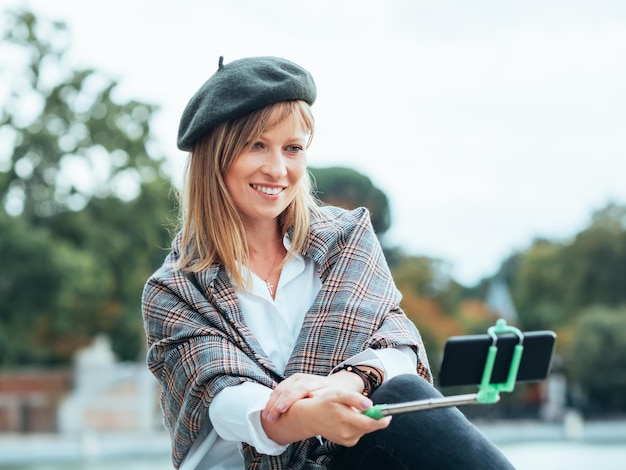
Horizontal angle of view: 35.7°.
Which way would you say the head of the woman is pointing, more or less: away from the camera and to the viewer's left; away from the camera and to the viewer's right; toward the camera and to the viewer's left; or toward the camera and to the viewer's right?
toward the camera and to the viewer's right

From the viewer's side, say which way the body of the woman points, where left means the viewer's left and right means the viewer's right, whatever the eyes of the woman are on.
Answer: facing the viewer and to the right of the viewer

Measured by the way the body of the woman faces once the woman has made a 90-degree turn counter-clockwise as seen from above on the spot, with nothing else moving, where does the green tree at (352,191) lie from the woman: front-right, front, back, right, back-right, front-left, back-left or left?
front-left
